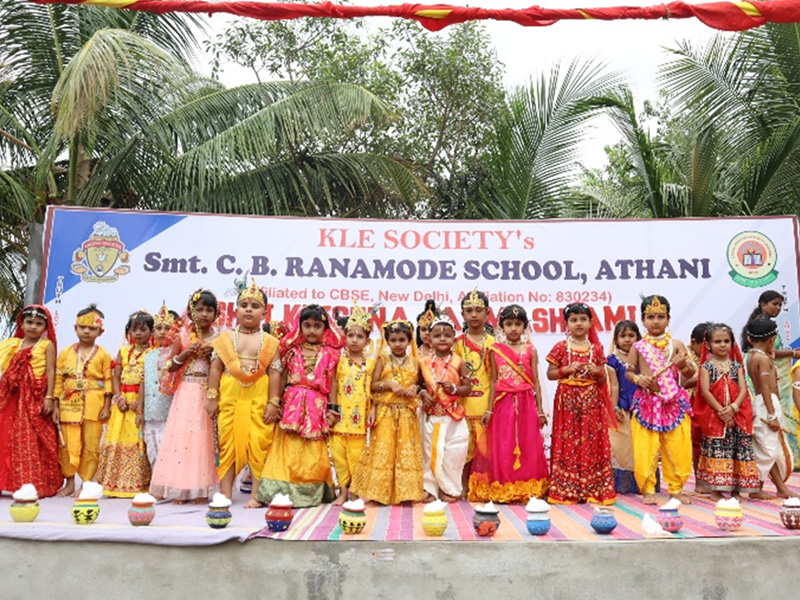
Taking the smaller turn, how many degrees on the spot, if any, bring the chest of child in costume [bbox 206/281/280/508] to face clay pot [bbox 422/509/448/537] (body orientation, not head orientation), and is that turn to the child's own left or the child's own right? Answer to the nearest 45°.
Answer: approximately 45° to the child's own left

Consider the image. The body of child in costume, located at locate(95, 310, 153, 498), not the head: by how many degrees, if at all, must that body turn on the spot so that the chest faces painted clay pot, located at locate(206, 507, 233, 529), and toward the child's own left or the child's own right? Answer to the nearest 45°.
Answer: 0° — they already face it

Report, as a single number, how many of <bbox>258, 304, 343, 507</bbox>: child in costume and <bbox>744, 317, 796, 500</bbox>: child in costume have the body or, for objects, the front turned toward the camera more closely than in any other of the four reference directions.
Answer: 1
